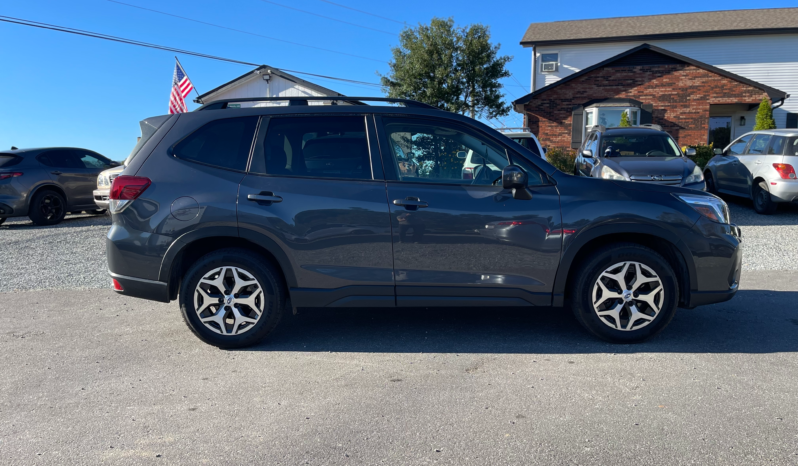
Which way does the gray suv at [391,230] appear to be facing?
to the viewer's right

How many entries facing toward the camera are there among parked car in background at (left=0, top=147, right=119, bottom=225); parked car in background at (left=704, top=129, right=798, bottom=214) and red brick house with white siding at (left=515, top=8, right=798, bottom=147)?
1

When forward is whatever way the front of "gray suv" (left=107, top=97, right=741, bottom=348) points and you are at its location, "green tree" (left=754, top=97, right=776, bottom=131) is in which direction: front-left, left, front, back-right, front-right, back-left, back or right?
front-left

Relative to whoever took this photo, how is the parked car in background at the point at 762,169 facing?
facing away from the viewer and to the left of the viewer

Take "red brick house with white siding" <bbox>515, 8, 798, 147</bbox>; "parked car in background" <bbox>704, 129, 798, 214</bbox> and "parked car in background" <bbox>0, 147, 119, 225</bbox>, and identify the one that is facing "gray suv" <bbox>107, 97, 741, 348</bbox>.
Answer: the red brick house with white siding

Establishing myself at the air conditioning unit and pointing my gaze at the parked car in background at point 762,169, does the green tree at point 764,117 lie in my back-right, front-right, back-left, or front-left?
front-left

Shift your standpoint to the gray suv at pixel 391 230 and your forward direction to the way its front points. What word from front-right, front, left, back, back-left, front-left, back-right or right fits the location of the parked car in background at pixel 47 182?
back-left

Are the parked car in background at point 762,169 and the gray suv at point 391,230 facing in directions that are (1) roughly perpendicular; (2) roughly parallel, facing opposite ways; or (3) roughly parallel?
roughly perpendicular

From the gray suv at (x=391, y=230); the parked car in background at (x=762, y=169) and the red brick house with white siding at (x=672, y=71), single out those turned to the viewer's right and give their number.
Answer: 1

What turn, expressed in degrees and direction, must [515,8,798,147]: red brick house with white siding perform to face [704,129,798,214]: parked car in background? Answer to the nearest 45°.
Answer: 0° — it already faces it

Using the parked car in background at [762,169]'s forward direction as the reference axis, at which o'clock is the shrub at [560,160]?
The shrub is roughly at 12 o'clock from the parked car in background.

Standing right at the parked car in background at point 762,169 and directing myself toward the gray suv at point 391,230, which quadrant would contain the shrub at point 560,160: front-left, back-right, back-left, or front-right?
back-right

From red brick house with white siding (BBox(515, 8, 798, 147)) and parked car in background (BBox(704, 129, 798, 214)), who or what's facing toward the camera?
the red brick house with white siding

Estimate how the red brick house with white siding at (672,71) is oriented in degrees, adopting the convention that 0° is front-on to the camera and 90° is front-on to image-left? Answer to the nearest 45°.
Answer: approximately 0°

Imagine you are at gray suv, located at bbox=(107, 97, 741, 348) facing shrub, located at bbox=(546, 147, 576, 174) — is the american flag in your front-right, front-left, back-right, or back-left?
front-left

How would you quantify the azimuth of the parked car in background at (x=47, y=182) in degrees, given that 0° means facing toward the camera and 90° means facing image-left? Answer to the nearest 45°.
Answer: approximately 225°

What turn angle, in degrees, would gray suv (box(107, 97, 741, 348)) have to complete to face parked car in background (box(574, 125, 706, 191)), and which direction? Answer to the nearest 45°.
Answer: approximately 45° to its left
